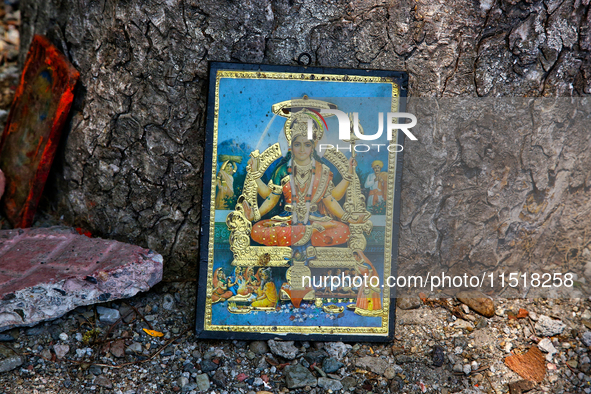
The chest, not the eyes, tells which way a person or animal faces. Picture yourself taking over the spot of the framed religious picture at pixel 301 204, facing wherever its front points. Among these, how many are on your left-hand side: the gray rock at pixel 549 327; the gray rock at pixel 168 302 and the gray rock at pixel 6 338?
1

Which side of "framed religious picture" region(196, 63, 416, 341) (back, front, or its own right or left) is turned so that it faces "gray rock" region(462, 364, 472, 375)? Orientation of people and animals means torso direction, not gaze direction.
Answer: left

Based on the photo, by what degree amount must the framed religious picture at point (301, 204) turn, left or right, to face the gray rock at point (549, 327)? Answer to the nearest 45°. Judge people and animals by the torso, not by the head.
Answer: approximately 90° to its left

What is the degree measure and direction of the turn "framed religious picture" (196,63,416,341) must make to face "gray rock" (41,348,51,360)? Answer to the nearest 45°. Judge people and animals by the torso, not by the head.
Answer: approximately 90° to its right

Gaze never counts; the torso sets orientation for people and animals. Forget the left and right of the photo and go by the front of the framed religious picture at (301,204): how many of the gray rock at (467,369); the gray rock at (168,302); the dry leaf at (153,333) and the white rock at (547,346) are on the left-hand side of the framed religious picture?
2

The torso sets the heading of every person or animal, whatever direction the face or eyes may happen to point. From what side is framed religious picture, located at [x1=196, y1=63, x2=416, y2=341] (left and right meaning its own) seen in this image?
front

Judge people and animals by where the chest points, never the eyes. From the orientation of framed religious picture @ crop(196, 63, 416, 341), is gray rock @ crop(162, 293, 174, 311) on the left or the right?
on its right

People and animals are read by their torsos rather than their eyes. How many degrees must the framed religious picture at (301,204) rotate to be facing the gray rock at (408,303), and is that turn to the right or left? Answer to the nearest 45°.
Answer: approximately 90° to its left

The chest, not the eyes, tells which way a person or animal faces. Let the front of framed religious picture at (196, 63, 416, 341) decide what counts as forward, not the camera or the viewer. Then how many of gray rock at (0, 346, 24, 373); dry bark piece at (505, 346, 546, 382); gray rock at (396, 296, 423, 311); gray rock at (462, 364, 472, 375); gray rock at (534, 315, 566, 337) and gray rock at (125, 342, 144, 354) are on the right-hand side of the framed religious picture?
2

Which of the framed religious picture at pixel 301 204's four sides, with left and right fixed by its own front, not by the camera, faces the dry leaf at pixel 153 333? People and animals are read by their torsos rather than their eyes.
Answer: right

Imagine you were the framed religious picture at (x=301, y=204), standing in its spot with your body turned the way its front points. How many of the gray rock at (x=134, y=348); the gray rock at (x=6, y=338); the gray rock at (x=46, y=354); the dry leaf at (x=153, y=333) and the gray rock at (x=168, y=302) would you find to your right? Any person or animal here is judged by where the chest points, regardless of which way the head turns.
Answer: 5

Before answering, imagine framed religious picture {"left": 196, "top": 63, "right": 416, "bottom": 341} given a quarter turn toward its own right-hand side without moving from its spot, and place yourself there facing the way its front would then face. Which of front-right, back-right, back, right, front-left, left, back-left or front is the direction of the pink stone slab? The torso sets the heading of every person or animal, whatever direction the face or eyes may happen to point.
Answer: front

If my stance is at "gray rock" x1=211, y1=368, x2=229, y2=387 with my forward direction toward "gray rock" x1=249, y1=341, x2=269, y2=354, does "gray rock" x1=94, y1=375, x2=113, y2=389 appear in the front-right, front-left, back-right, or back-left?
back-left
